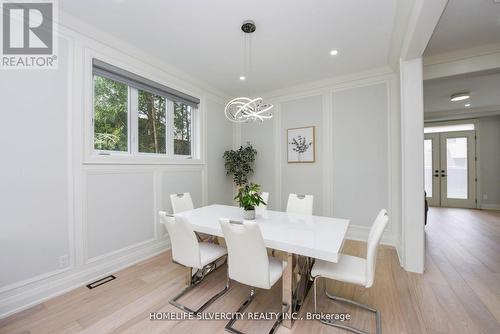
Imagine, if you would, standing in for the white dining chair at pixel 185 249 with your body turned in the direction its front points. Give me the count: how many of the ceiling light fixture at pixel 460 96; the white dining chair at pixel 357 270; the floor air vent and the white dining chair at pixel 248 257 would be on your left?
1

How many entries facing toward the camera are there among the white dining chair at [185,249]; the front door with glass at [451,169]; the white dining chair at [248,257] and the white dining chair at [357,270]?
1

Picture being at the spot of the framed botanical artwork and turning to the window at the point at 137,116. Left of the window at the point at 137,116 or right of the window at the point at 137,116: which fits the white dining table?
left

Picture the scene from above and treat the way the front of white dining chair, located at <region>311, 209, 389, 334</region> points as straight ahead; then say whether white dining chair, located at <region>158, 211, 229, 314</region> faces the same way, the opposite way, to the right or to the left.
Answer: to the right

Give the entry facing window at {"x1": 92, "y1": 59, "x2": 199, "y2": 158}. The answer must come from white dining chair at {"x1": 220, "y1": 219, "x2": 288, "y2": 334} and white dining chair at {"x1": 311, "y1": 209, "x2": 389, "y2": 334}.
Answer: white dining chair at {"x1": 311, "y1": 209, "x2": 389, "y2": 334}

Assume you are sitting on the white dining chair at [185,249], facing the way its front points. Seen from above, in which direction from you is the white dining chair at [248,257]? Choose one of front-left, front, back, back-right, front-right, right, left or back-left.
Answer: right

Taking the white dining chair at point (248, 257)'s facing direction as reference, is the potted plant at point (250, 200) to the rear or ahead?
ahead

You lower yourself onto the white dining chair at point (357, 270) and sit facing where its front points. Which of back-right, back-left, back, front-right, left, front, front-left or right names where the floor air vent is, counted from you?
front

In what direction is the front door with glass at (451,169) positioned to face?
toward the camera

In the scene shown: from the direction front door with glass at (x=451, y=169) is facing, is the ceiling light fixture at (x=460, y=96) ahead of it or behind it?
ahead

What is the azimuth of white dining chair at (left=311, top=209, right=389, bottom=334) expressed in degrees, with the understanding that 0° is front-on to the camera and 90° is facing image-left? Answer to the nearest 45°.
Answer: approximately 90°

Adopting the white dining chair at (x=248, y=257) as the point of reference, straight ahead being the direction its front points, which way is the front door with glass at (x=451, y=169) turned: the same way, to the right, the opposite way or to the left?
the opposite way

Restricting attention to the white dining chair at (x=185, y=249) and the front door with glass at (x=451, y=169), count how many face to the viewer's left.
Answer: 0

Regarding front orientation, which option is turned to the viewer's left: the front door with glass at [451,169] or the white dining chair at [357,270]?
the white dining chair

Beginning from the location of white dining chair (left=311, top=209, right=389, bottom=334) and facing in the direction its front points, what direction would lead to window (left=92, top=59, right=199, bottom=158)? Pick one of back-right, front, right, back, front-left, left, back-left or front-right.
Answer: front

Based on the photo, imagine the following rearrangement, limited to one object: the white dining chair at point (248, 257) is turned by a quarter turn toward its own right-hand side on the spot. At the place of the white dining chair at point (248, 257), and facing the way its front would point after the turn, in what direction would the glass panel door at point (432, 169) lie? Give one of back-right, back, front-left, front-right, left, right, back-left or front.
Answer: left
